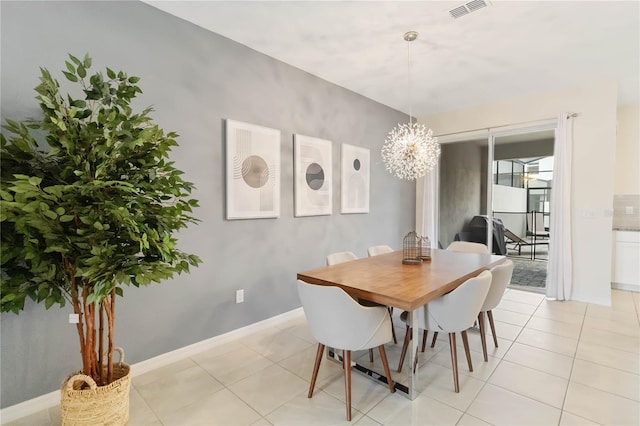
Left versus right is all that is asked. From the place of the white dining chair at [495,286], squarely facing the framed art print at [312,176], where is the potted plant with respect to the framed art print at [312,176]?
left

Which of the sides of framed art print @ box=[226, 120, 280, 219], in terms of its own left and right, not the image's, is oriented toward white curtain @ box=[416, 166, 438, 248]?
left

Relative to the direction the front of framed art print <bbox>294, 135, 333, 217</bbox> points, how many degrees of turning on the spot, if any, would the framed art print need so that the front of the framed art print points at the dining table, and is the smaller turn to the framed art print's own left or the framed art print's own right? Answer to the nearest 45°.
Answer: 0° — it already faces it

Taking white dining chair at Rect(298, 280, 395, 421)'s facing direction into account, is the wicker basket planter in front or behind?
behind

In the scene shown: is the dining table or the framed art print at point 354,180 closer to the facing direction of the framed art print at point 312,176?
the dining table

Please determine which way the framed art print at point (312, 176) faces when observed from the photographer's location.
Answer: facing the viewer and to the right of the viewer

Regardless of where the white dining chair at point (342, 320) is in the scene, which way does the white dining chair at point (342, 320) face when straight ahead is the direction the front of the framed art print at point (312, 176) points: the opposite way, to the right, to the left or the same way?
to the left

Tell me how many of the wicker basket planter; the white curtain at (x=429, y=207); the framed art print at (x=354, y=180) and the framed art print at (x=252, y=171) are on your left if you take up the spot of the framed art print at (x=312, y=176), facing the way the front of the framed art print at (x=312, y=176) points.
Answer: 2

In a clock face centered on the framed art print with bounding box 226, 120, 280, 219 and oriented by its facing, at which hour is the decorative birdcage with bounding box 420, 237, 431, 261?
The decorative birdcage is roughly at 11 o'clock from the framed art print.

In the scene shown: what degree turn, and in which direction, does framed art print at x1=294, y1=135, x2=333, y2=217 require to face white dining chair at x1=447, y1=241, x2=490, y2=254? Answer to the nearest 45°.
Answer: approximately 45° to its left

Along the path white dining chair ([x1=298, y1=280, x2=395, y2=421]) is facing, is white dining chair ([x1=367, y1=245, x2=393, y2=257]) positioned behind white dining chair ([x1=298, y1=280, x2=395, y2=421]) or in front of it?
in front

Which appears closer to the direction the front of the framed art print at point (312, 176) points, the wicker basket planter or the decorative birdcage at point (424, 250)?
the decorative birdcage

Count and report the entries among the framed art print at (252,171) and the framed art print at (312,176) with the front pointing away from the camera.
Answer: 0

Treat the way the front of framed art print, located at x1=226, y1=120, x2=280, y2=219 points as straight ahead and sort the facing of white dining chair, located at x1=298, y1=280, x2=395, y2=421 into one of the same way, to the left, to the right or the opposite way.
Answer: to the left
